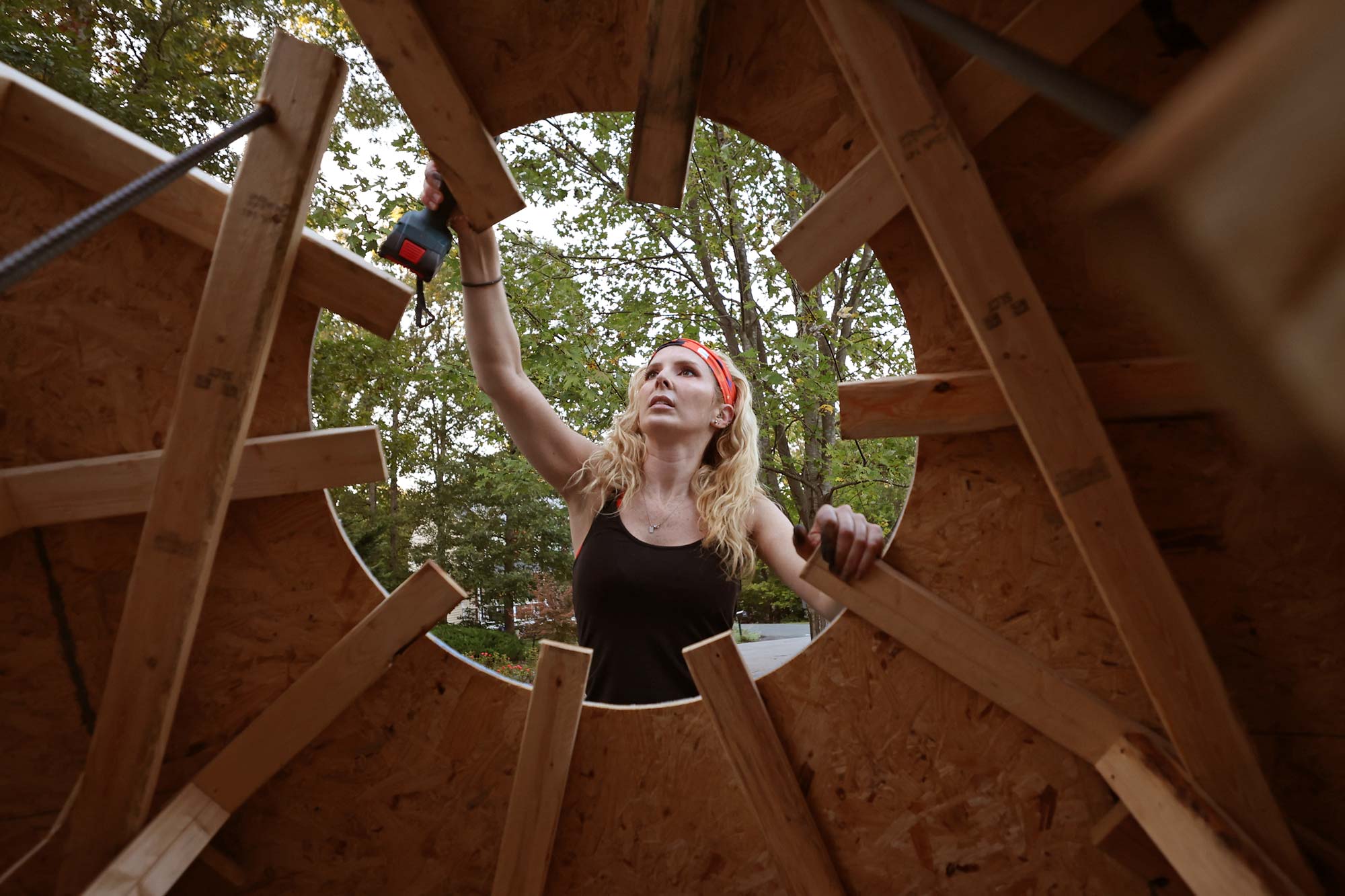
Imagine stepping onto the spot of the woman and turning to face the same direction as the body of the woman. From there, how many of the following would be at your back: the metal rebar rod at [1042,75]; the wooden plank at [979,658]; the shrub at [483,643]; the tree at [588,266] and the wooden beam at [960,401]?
2

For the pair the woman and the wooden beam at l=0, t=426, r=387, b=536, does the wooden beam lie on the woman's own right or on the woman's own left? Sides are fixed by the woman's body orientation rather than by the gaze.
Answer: on the woman's own right

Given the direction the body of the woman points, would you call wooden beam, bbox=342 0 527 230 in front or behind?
in front

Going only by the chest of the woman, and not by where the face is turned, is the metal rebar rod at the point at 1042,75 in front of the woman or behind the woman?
in front

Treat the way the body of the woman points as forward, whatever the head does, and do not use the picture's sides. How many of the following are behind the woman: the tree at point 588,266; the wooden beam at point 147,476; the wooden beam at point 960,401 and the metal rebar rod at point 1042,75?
1

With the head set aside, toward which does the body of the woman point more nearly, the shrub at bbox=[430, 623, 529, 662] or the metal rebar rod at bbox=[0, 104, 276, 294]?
the metal rebar rod

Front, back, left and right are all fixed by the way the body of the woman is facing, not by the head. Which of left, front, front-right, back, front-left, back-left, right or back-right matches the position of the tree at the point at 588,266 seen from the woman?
back

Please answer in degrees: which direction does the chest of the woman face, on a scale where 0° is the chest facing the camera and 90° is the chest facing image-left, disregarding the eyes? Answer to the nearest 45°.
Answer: approximately 0°

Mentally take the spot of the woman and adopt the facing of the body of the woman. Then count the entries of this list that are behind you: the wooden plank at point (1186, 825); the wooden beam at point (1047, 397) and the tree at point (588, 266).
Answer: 1

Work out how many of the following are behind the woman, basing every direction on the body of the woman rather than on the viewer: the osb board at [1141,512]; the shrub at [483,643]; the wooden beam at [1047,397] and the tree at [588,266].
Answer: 2

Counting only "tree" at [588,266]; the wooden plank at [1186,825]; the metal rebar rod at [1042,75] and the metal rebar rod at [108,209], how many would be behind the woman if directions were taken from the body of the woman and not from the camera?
1

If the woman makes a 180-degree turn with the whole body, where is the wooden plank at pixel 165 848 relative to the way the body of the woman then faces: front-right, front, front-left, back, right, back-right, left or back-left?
back-left

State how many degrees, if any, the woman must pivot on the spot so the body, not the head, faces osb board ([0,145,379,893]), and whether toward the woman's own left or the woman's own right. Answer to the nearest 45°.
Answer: approximately 45° to the woman's own right

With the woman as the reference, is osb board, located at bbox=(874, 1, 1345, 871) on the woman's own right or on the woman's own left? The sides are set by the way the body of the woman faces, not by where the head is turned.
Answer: on the woman's own left

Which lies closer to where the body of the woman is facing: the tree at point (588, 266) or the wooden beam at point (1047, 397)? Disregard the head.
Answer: the wooden beam

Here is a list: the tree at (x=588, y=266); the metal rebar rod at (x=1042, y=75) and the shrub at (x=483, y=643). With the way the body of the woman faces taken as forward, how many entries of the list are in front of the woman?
1
